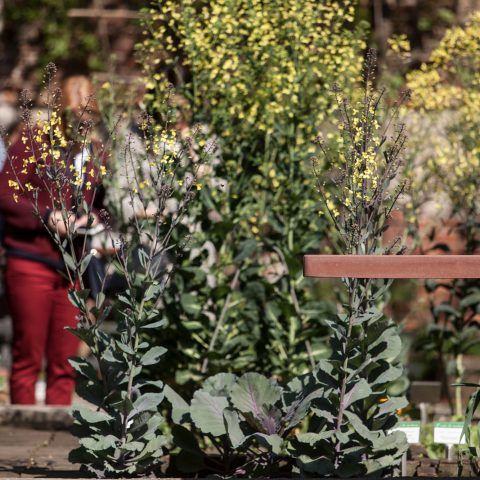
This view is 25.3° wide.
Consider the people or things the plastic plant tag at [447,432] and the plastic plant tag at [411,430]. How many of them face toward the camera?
2

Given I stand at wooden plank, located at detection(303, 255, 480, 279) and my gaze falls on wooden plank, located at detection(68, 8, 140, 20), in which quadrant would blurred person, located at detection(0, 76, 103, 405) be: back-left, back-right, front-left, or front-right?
front-left

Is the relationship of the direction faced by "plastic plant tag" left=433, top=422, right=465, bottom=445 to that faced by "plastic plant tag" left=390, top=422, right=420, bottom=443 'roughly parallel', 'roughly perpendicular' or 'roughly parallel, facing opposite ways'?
roughly parallel

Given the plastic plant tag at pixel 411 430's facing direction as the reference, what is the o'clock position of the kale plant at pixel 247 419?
The kale plant is roughly at 2 o'clock from the plastic plant tag.

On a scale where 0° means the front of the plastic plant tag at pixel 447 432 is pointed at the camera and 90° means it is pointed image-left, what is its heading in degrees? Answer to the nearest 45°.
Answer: approximately 0°

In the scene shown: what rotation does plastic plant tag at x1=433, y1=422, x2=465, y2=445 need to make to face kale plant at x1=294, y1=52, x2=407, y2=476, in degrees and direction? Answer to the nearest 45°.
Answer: approximately 45° to its right

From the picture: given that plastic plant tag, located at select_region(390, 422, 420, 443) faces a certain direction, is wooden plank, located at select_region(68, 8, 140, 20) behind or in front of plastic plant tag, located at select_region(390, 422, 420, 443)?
behind

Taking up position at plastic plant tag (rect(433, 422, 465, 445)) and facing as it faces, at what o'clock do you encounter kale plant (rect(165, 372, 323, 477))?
The kale plant is roughly at 2 o'clock from the plastic plant tag.

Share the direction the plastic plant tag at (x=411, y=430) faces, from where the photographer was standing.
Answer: facing the viewer
